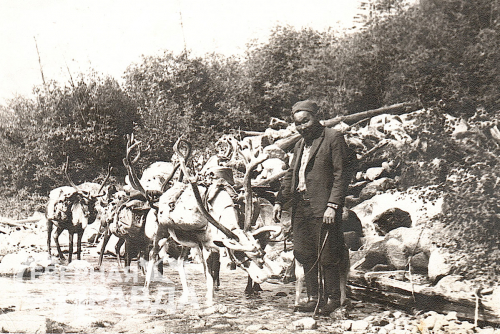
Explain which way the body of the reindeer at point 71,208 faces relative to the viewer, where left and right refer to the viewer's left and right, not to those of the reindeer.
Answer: facing the viewer and to the right of the viewer

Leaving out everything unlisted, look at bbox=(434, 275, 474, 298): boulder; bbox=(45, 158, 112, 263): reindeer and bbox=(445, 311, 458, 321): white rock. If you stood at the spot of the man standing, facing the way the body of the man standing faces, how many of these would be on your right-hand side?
1

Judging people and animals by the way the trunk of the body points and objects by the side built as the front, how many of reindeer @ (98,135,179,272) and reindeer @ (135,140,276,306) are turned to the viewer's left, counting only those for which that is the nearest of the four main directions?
0

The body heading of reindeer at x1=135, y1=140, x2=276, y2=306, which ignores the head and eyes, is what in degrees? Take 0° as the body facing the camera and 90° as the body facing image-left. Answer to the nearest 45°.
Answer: approximately 315°

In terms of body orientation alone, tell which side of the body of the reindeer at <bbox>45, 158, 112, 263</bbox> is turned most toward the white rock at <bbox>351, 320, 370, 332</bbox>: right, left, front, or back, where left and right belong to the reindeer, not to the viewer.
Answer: front

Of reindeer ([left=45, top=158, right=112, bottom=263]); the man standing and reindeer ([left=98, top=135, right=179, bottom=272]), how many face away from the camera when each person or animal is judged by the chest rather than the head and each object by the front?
0

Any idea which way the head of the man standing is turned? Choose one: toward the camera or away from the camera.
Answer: toward the camera

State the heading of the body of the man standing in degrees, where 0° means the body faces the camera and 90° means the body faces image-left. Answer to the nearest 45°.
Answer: approximately 45°

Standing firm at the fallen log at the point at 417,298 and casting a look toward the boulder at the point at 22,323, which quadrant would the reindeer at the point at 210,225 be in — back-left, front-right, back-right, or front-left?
front-right

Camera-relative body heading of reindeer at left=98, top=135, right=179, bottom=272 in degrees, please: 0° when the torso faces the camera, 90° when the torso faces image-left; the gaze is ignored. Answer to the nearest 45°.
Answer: approximately 315°

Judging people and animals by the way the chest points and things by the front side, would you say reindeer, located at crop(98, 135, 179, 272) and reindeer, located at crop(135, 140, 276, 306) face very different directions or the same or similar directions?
same or similar directions

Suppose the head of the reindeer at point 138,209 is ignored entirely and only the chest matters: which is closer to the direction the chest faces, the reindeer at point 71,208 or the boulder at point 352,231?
the boulder

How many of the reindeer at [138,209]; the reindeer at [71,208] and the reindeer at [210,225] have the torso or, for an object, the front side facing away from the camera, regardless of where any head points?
0
